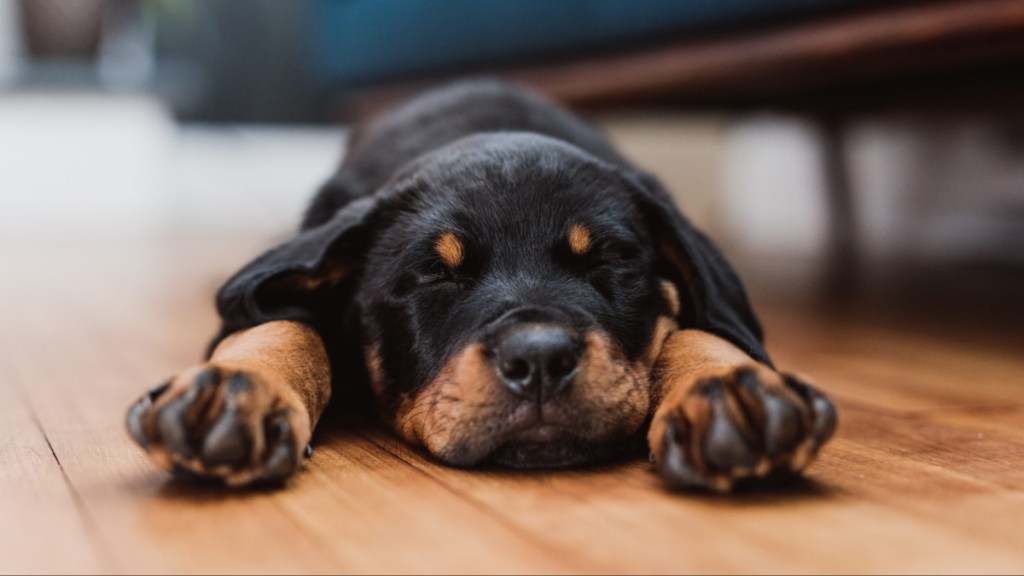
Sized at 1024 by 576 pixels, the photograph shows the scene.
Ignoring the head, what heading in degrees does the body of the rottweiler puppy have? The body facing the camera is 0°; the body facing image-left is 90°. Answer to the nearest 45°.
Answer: approximately 0°

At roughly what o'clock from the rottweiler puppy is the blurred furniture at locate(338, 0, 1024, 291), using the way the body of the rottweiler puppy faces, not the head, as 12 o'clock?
The blurred furniture is roughly at 7 o'clock from the rottweiler puppy.
